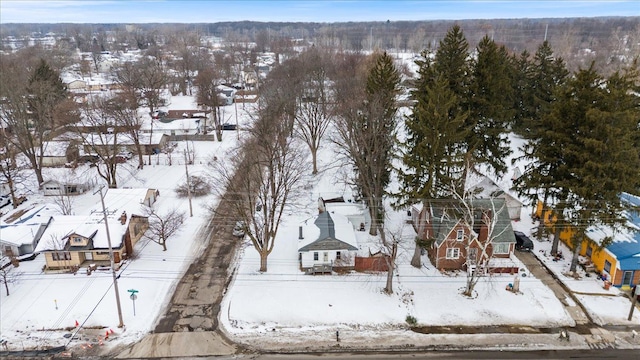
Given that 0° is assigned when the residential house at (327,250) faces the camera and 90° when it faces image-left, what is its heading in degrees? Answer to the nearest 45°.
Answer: approximately 0°

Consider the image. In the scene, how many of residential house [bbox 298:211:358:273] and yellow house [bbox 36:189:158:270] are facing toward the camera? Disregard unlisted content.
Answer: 2

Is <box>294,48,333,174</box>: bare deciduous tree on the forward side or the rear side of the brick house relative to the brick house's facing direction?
on the rear side

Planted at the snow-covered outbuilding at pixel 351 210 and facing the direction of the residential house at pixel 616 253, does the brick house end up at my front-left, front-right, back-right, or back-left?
front-right

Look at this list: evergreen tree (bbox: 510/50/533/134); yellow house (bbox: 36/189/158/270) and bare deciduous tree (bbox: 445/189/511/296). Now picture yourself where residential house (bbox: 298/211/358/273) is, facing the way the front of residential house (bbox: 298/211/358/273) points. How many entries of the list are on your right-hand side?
1

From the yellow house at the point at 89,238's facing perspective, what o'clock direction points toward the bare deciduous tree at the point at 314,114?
The bare deciduous tree is roughly at 8 o'clock from the yellow house.

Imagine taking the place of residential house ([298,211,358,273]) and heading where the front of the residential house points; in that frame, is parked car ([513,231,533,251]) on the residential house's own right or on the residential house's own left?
on the residential house's own left

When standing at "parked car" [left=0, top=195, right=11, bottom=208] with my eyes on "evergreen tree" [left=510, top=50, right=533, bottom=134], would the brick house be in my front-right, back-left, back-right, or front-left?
front-right

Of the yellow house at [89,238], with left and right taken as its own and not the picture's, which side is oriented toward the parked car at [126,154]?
back

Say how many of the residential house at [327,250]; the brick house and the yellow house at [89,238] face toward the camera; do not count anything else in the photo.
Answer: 3

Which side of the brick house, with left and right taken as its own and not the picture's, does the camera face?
front

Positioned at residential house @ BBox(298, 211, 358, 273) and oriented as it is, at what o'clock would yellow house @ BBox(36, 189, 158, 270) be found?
The yellow house is roughly at 3 o'clock from the residential house.

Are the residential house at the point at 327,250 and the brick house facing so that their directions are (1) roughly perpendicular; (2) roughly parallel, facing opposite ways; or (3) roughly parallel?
roughly parallel

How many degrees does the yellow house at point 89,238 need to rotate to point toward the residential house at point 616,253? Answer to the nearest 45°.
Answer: approximately 45° to its left

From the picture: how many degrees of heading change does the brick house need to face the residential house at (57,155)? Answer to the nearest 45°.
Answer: approximately 90° to its right

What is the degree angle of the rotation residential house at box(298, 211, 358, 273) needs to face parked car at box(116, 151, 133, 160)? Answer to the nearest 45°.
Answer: approximately 135° to its right

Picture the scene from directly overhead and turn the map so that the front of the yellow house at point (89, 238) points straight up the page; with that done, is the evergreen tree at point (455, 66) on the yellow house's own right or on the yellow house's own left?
on the yellow house's own left
